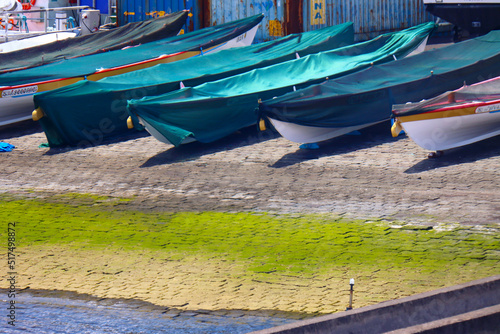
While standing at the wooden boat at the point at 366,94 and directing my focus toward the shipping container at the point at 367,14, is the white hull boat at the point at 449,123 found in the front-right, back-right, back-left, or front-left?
back-right

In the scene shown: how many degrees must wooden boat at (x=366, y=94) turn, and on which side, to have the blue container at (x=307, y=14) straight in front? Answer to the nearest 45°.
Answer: approximately 135° to its right

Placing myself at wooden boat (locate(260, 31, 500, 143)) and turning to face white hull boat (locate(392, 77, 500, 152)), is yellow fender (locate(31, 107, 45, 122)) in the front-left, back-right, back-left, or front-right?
back-right

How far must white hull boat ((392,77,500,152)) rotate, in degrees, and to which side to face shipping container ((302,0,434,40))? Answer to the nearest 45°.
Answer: approximately 135° to its right

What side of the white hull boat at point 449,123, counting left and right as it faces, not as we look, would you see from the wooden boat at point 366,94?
right

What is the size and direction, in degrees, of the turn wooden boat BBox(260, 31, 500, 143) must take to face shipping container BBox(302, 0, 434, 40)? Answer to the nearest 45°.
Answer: approximately 135° to its right

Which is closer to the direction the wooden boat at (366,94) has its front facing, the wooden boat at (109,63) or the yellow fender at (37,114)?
the yellow fender

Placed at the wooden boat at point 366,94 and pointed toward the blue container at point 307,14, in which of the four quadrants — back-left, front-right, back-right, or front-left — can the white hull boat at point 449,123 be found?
back-right

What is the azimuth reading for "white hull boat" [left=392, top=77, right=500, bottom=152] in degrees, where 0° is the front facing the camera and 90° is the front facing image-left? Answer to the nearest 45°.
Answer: approximately 45°

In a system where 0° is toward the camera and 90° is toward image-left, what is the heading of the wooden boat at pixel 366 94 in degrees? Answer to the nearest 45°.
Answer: approximately 45°

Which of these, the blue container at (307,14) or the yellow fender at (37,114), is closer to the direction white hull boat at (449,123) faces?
the yellow fender

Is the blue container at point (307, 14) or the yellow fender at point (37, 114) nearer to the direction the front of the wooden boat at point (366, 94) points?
the yellow fender

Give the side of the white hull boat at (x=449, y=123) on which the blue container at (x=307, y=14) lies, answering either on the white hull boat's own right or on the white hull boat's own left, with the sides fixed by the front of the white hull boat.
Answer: on the white hull boat's own right
